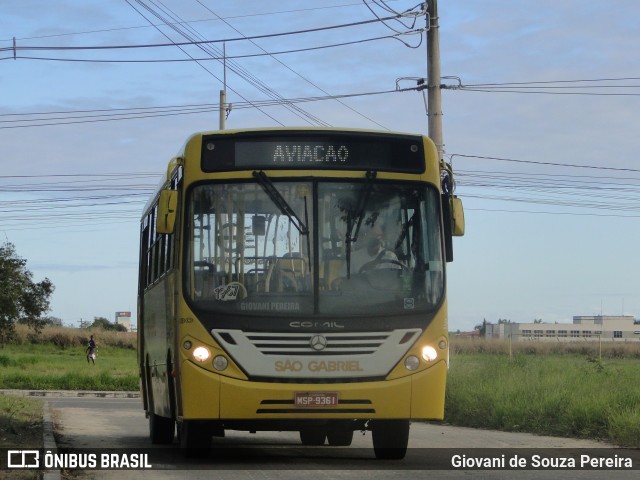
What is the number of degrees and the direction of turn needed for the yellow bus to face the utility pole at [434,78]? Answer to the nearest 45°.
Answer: approximately 180°

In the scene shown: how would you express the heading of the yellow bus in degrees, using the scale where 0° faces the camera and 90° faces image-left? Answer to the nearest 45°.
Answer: approximately 0°
